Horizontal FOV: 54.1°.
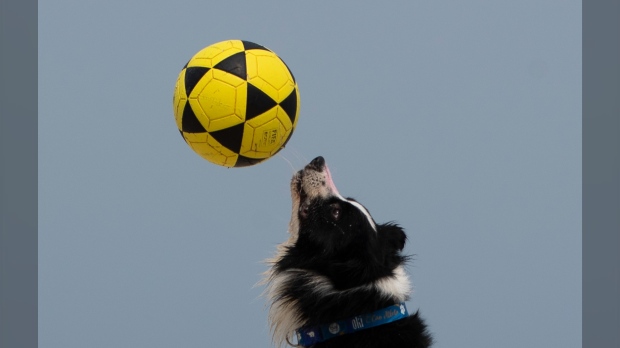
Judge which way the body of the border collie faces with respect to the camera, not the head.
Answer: to the viewer's left
